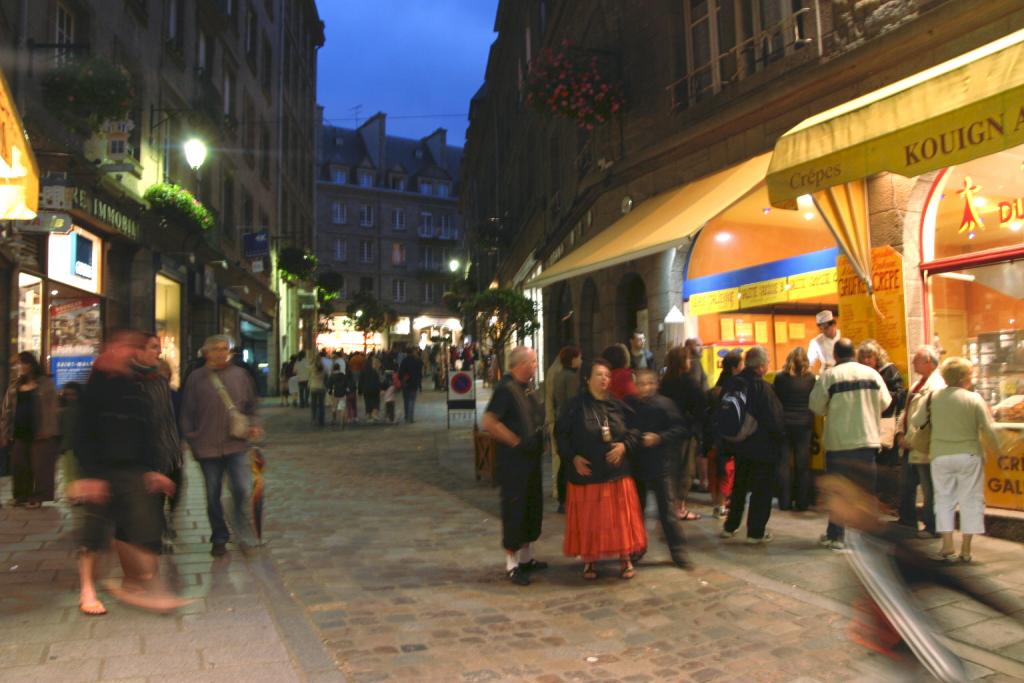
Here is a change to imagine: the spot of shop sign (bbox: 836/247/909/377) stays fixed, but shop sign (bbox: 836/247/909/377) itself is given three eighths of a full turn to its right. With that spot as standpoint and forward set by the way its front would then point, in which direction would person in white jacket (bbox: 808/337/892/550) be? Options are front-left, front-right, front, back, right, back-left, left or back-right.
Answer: back

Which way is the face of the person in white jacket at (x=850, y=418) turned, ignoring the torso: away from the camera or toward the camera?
away from the camera

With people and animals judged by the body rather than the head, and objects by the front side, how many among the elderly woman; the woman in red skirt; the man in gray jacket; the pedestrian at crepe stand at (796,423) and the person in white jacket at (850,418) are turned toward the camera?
2

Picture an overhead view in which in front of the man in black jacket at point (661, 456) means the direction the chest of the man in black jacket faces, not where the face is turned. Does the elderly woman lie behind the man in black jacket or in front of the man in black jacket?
behind

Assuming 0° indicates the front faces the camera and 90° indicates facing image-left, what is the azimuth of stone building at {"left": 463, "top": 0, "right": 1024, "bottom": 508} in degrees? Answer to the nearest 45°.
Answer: approximately 45°

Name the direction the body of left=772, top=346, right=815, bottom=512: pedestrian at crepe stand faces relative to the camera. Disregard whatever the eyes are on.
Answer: away from the camera

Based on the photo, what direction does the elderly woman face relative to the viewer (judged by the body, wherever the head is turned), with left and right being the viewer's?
facing away from the viewer

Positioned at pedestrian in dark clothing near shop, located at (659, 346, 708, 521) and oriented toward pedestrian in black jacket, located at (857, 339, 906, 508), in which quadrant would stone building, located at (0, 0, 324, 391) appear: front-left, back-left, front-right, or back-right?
back-left
